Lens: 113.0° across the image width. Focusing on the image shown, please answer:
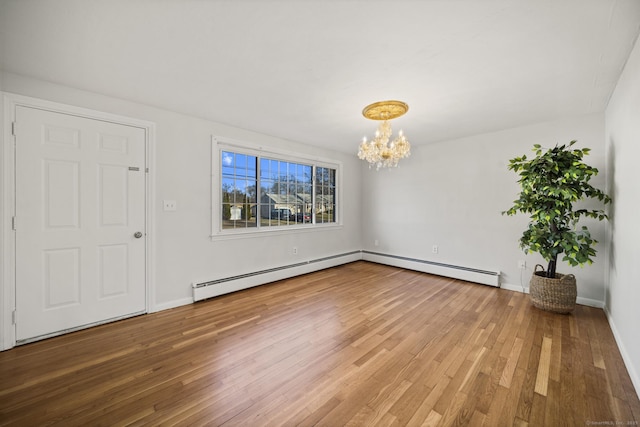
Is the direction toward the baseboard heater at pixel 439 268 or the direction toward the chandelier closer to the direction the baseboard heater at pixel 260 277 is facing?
the chandelier

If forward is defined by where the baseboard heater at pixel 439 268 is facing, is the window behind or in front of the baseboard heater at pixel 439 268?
in front

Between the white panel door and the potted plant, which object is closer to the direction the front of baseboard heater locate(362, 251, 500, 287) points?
the white panel door

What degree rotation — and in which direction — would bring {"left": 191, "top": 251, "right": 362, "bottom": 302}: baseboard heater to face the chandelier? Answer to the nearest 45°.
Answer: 0° — it already faces it

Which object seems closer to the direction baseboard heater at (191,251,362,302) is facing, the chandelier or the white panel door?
the chandelier

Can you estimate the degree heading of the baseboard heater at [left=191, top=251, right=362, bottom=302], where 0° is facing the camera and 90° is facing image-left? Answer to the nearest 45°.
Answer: approximately 315°

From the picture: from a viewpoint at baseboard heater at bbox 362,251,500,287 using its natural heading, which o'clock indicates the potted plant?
The potted plant is roughly at 9 o'clock from the baseboard heater.

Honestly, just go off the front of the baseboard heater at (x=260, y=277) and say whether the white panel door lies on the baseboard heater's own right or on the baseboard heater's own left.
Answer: on the baseboard heater's own right

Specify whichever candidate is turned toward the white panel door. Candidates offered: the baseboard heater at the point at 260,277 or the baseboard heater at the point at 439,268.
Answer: the baseboard heater at the point at 439,268

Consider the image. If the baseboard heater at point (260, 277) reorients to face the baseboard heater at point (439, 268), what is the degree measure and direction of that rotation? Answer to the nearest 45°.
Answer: approximately 45° to its left
